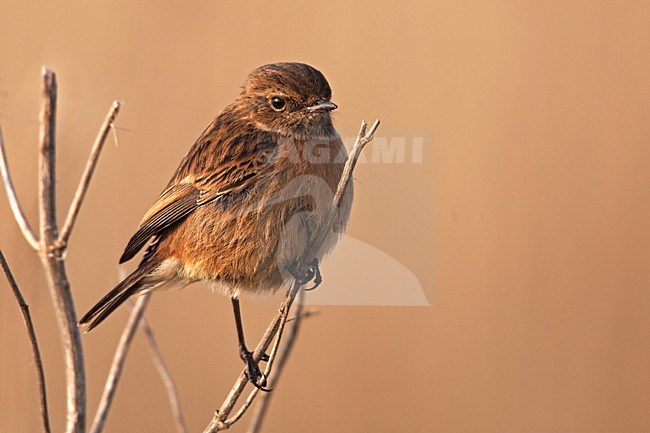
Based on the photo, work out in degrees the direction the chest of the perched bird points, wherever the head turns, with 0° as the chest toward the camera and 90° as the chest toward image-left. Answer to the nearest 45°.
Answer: approximately 315°

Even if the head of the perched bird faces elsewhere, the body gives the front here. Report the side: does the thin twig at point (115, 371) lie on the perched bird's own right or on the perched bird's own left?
on the perched bird's own right

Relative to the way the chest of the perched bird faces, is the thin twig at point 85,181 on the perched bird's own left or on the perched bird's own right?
on the perched bird's own right

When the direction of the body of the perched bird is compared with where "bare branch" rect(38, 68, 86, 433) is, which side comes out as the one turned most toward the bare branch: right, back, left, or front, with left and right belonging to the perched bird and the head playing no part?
back

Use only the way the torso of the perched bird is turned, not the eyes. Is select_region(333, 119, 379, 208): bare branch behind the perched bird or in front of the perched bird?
in front
